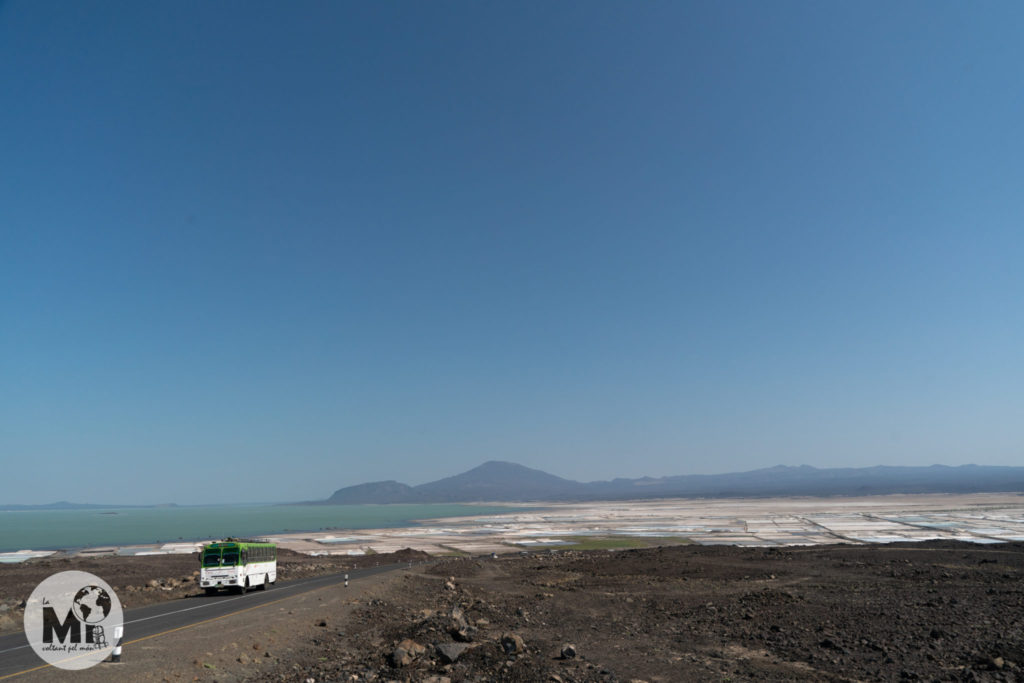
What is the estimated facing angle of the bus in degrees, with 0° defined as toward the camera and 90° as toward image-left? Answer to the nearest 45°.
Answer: approximately 45°

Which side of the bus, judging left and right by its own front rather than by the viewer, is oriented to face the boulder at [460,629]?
front

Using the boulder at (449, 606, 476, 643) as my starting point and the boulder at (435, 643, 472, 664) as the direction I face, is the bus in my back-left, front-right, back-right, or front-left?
back-right

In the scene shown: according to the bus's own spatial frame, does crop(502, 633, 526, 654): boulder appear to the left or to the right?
on its left

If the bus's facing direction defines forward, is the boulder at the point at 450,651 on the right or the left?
on its left
